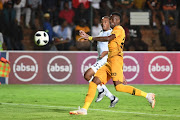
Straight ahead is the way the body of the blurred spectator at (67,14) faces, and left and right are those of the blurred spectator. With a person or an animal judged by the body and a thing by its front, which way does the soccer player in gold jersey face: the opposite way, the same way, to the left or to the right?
to the right

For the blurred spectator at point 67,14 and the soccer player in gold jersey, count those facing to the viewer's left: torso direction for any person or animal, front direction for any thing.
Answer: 1

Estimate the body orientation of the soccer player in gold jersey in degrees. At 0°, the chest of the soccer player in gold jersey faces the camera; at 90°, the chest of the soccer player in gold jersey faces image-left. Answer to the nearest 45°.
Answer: approximately 90°

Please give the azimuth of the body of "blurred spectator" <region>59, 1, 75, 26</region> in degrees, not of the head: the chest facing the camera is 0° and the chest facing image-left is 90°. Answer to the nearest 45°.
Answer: approximately 0°

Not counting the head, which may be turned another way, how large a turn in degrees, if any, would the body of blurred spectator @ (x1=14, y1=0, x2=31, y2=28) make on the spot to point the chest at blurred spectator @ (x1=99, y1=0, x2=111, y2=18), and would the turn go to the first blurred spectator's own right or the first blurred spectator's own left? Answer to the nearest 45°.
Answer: approximately 90° to the first blurred spectator's own left

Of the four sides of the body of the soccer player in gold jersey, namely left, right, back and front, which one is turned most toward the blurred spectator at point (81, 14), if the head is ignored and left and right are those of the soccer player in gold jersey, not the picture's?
right

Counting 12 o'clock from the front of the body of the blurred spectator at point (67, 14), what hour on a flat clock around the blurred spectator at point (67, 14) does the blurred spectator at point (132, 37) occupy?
the blurred spectator at point (132, 37) is roughly at 9 o'clock from the blurred spectator at point (67, 14).

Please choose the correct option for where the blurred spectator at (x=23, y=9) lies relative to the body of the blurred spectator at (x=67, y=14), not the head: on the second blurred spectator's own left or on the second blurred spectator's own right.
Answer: on the second blurred spectator's own right

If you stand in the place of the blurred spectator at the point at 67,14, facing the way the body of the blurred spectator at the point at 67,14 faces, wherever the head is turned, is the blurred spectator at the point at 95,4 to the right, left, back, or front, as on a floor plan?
left

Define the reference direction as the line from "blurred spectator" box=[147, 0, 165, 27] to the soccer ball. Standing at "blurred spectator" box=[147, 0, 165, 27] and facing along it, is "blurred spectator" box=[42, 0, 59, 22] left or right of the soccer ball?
right

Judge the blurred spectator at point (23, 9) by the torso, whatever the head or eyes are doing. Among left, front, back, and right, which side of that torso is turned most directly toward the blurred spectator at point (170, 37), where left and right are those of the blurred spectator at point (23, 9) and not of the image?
left

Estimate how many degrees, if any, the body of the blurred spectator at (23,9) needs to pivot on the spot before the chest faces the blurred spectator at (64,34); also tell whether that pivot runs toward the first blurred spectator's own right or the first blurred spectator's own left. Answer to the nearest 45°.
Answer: approximately 45° to the first blurred spectator's own left

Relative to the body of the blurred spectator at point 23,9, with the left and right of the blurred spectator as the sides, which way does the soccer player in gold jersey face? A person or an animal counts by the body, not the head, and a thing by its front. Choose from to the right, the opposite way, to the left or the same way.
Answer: to the right

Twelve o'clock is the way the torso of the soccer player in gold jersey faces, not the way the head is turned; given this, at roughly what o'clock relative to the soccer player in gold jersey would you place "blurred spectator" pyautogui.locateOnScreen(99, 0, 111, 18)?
The blurred spectator is roughly at 3 o'clock from the soccer player in gold jersey.

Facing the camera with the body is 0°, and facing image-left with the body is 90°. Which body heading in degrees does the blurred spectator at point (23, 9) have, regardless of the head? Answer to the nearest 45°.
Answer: approximately 0°
